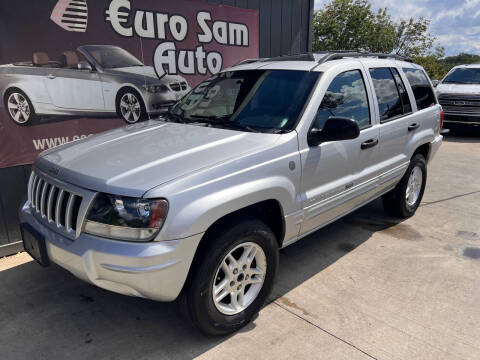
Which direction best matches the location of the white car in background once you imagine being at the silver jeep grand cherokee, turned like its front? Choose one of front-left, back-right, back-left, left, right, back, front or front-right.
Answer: back

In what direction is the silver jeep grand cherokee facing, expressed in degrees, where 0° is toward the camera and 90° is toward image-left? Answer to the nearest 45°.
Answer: approximately 45°
